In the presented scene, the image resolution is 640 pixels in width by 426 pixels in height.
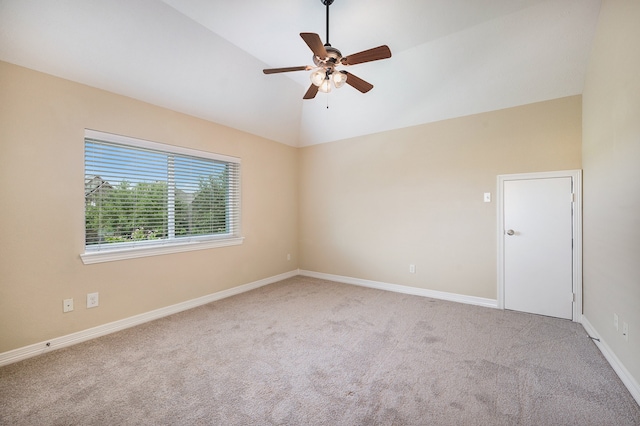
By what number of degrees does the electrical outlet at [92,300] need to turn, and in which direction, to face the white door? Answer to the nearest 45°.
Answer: approximately 45° to its left

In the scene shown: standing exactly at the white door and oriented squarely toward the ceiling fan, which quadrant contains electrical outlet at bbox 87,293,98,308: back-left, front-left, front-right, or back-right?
front-right

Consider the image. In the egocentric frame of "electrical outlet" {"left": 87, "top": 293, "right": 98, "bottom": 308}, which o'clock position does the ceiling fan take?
The ceiling fan is roughly at 11 o'clock from the electrical outlet.
